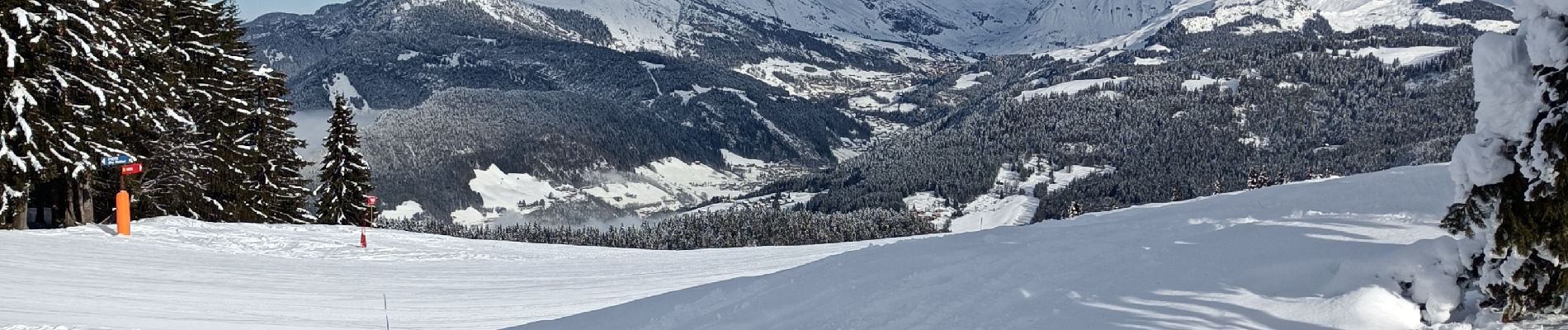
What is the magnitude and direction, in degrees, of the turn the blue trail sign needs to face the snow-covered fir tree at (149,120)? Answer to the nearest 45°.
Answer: approximately 180°

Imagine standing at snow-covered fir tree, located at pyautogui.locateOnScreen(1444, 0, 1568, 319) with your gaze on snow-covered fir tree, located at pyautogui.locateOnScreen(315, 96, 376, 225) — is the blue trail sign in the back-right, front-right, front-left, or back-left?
front-left

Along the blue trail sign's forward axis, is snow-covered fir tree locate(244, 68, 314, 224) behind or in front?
behind

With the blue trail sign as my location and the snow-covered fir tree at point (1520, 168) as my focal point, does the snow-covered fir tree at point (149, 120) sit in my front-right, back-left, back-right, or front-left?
back-left

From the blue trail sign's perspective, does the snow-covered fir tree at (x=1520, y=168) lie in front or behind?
in front

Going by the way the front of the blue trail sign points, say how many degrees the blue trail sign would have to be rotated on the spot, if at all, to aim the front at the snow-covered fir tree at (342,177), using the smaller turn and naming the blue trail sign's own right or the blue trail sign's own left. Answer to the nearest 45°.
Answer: approximately 135° to the blue trail sign's own left

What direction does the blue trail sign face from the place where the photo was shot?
facing the viewer
